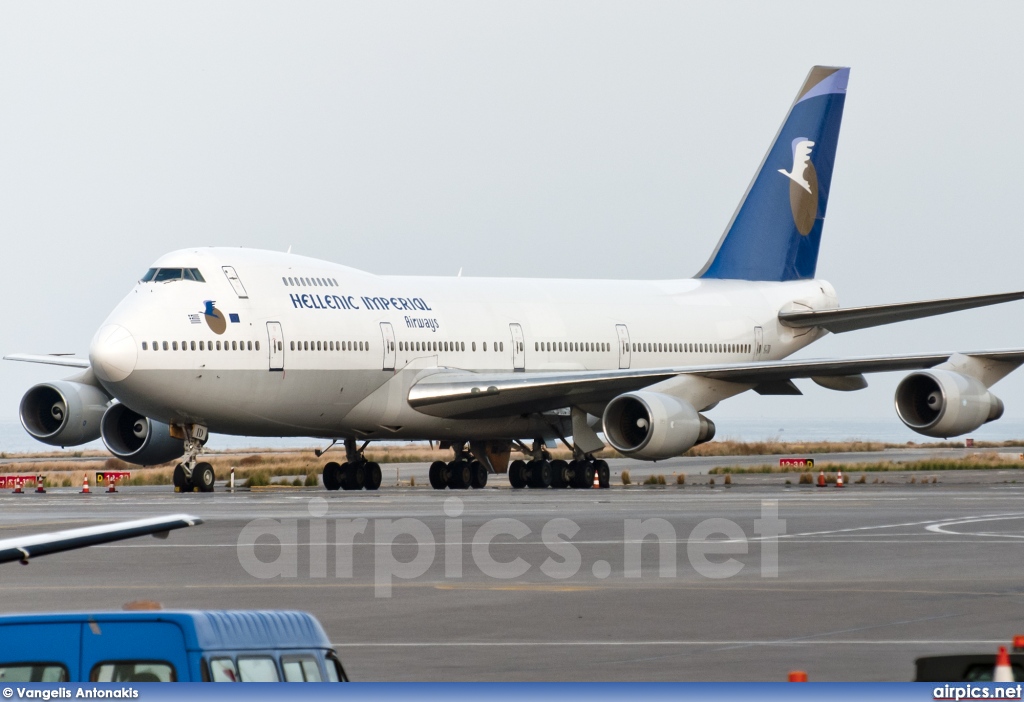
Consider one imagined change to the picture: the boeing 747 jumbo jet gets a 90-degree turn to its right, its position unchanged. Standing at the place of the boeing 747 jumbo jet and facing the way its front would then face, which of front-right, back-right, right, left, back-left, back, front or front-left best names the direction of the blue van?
back-left

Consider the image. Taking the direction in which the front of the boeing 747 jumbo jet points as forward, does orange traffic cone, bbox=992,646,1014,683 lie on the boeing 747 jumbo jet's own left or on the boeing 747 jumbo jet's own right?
on the boeing 747 jumbo jet's own left

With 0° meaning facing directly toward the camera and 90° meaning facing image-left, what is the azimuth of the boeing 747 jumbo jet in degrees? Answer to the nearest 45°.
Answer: approximately 45°

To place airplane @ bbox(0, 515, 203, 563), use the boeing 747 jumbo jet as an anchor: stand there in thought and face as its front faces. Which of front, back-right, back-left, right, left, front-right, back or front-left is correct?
front-left
